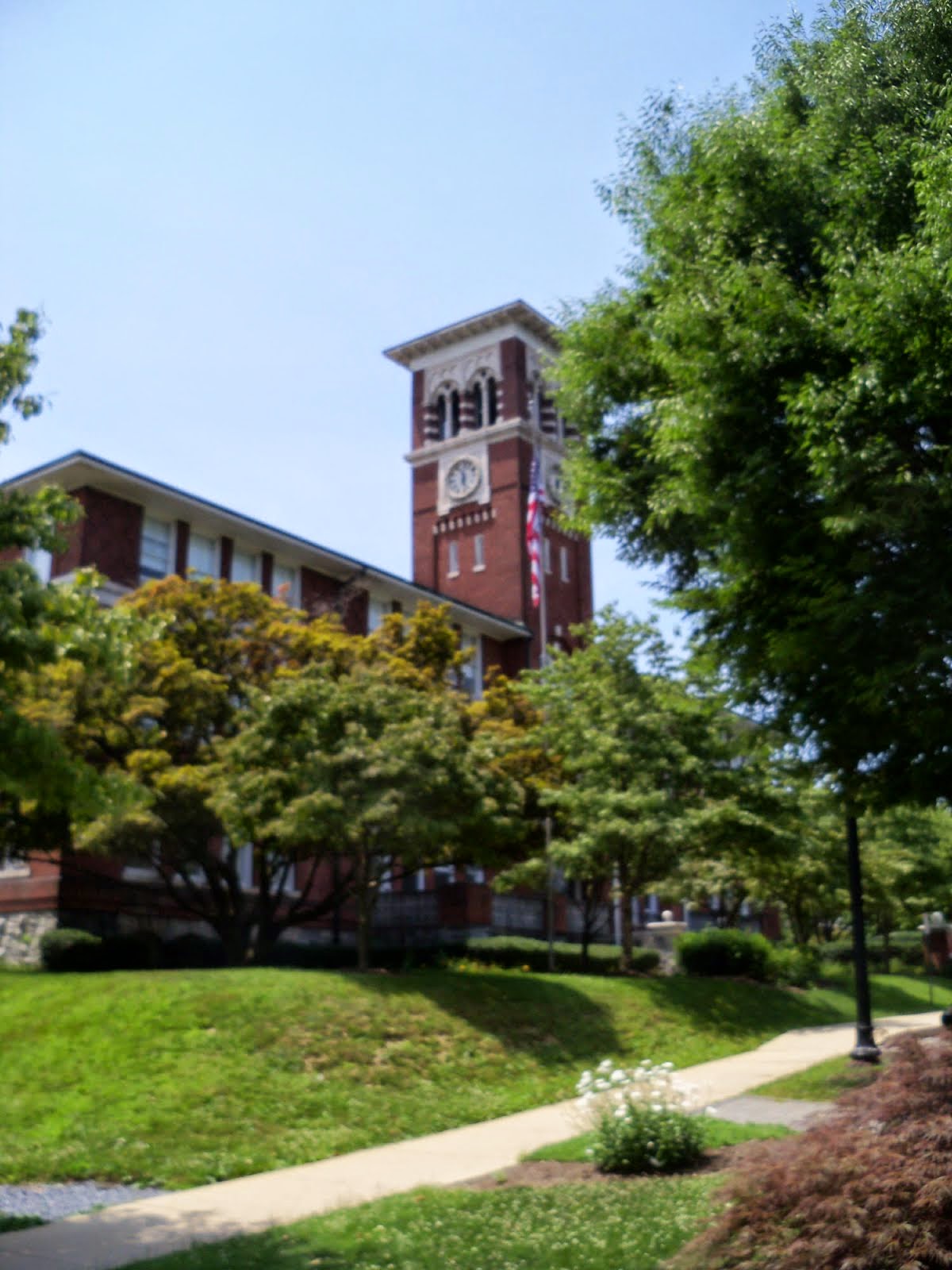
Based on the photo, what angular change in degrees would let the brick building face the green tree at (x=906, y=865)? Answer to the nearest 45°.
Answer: approximately 45° to its left

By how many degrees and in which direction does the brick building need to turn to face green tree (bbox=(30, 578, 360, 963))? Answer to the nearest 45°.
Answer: approximately 45° to its right

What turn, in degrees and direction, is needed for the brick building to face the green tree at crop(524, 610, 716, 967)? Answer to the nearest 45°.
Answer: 0° — it already faces it

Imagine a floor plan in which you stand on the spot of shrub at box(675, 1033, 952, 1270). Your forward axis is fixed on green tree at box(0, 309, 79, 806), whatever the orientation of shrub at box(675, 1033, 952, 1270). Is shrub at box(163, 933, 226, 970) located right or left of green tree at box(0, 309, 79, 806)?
right

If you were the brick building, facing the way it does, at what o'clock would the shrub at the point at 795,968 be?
The shrub is roughly at 11 o'clock from the brick building.

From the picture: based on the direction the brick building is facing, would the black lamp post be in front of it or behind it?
in front

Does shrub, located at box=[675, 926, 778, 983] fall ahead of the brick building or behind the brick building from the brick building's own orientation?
ahead

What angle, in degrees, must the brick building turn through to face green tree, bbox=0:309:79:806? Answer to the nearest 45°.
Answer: approximately 45° to its right
